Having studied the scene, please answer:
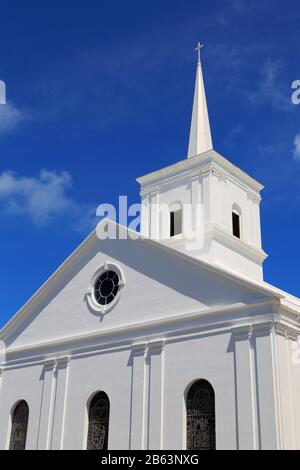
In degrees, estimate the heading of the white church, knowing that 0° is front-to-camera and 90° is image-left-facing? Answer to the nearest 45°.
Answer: approximately 45°
